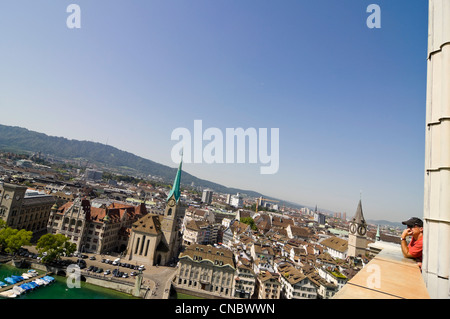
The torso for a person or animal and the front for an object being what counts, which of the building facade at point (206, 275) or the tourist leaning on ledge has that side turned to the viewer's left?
the tourist leaning on ledge

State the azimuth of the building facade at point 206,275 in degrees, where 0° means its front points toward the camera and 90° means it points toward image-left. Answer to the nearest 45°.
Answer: approximately 0°

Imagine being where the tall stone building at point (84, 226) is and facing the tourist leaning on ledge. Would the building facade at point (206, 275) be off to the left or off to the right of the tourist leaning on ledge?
left

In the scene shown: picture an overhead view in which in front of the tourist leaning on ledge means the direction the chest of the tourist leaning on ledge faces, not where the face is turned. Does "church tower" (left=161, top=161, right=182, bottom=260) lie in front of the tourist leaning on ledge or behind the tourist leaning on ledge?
in front

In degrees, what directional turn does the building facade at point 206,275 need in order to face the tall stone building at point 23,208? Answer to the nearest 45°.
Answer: approximately 90° to its right

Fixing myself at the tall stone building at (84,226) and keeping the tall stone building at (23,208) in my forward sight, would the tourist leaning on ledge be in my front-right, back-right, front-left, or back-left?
back-left

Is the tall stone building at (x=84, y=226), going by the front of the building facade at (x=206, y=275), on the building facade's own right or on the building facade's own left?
on the building facade's own right

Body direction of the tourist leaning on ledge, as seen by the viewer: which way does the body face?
to the viewer's left

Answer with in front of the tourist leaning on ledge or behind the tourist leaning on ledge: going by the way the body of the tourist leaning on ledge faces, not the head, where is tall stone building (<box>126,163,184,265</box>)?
in front

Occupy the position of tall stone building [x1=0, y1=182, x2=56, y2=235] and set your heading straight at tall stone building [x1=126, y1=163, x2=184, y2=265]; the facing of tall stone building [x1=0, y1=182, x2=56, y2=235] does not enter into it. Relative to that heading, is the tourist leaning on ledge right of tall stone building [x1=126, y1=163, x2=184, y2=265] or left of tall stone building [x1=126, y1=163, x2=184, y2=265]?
right

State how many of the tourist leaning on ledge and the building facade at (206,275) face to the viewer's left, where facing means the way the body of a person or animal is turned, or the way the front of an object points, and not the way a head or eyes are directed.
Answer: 1

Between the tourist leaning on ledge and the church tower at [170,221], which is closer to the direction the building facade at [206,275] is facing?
the tourist leaning on ledge
